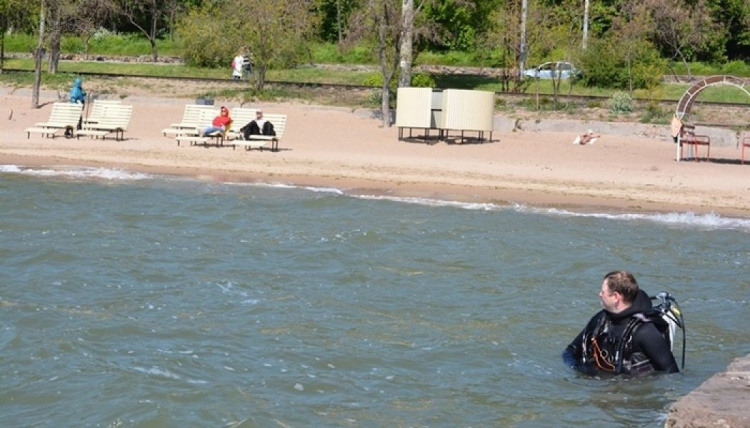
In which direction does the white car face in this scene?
to the viewer's left

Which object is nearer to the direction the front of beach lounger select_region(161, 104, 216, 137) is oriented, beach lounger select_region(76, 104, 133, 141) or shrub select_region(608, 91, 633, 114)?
the beach lounger

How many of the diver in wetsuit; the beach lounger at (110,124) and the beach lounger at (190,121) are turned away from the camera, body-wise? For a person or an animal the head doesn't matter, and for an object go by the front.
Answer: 0

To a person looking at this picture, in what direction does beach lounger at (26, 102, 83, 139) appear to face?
facing the viewer and to the left of the viewer

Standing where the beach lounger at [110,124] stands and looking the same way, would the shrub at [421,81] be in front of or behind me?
behind

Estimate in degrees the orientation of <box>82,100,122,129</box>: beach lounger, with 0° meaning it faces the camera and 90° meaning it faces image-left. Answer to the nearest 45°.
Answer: approximately 45°

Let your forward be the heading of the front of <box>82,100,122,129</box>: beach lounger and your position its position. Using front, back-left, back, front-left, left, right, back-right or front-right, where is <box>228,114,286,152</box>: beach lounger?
left

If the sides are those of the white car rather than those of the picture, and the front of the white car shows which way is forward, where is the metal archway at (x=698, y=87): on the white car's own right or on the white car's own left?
on the white car's own left

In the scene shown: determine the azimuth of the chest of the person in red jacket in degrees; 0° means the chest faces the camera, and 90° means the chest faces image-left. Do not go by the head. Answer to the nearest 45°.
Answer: approximately 45°

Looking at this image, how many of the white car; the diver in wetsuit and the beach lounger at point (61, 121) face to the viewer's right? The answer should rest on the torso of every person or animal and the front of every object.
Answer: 0

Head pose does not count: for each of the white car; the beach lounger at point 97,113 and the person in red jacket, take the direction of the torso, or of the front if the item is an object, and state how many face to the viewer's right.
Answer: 0

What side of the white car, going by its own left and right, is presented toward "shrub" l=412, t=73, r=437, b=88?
front

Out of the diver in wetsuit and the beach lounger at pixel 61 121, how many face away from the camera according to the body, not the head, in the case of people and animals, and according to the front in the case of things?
0

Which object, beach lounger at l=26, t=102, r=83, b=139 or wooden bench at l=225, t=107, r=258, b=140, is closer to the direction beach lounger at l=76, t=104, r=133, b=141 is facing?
the beach lounger

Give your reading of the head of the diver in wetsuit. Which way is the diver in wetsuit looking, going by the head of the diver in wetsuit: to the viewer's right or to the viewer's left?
to the viewer's left

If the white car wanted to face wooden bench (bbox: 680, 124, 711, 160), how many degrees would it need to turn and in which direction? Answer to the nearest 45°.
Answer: approximately 90° to its left
